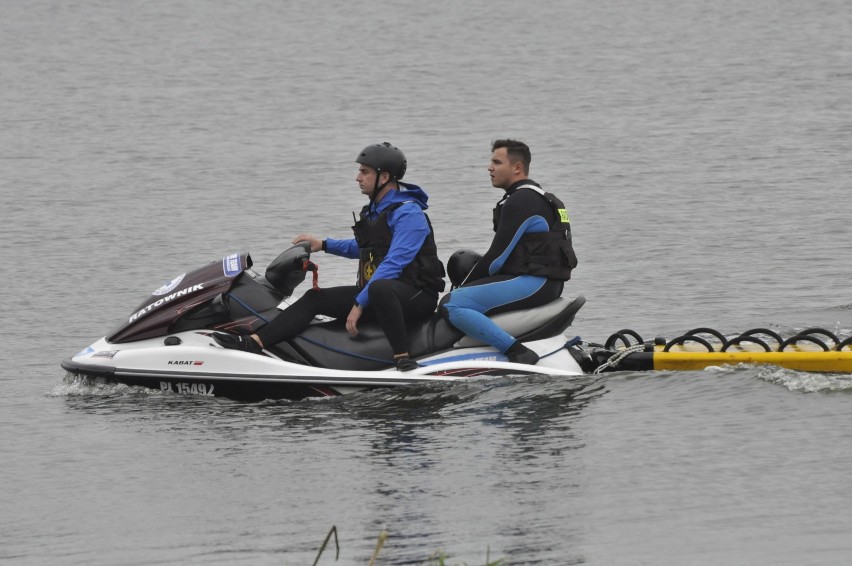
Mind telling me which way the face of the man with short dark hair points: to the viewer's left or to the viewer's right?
to the viewer's left

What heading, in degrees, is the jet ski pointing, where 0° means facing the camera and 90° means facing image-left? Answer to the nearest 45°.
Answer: approximately 90°

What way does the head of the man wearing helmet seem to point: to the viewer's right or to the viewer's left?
to the viewer's left

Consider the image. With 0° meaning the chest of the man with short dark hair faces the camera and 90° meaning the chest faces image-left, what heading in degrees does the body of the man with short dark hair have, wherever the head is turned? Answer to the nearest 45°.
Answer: approximately 90°

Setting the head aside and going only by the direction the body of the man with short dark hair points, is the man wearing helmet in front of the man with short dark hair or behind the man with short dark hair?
in front
